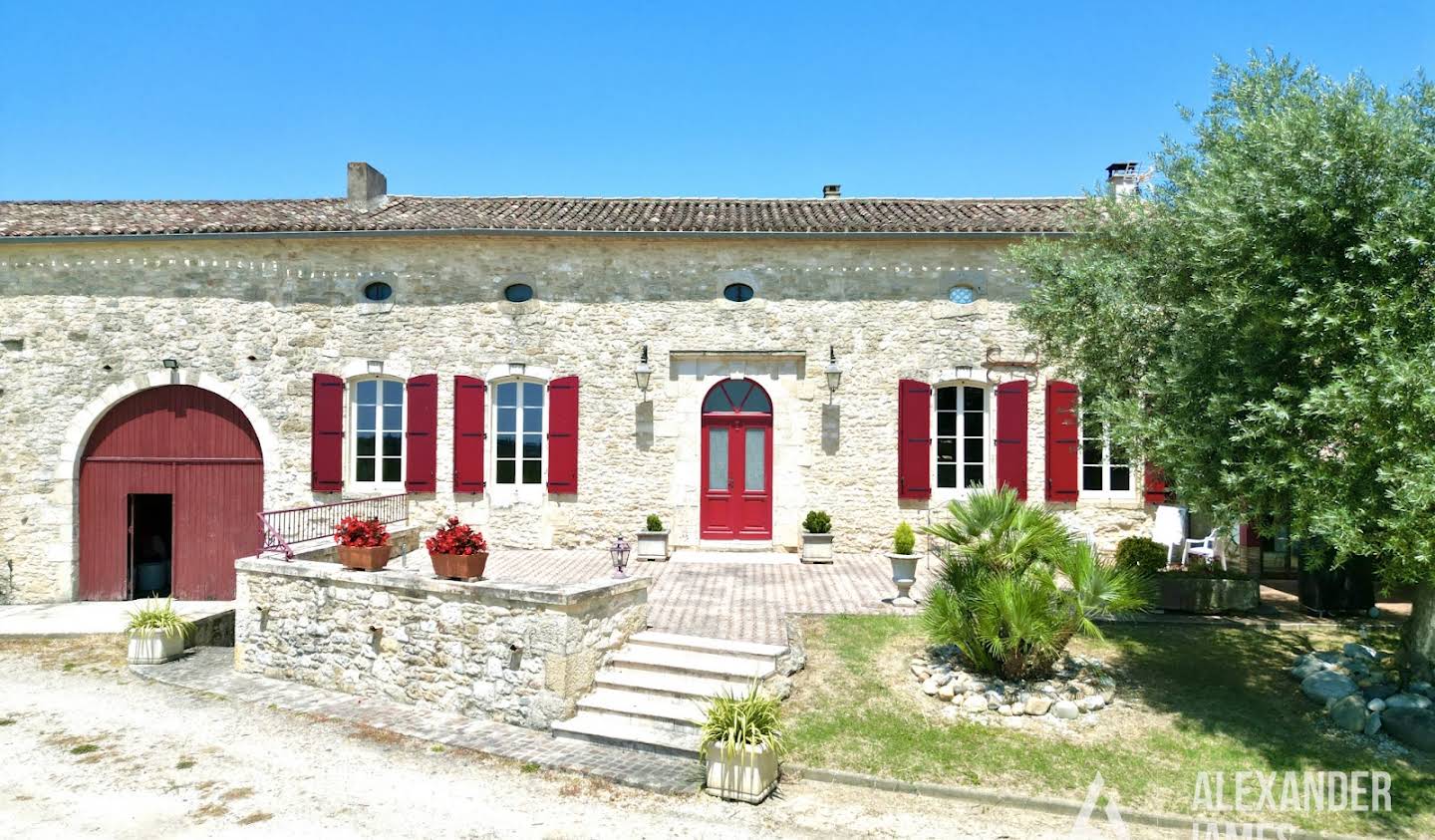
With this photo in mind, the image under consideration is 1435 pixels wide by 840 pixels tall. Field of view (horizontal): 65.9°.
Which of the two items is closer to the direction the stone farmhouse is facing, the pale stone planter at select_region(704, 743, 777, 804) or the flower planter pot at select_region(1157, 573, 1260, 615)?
the pale stone planter

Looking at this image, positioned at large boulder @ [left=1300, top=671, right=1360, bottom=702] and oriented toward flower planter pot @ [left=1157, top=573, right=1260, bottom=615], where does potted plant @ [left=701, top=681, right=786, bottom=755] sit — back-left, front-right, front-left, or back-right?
back-left

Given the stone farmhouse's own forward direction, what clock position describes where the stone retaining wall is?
The stone retaining wall is roughly at 12 o'clock from the stone farmhouse.

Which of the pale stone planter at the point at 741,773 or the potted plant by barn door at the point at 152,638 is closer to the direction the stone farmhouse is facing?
the pale stone planter

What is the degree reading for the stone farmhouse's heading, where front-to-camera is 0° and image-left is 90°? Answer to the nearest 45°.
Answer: approximately 0°

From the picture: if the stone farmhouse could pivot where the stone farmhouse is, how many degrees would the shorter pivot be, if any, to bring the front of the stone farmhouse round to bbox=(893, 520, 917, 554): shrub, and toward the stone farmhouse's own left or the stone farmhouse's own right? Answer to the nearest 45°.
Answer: approximately 45° to the stone farmhouse's own left

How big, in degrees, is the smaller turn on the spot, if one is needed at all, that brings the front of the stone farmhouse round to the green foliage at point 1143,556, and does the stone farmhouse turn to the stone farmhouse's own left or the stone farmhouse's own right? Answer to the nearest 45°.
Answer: approximately 45° to the stone farmhouse's own left

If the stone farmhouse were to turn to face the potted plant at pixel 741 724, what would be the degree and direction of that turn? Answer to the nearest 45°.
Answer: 0° — it already faces it

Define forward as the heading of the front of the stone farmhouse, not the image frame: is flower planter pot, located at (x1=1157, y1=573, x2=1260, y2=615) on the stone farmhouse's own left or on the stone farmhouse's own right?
on the stone farmhouse's own left

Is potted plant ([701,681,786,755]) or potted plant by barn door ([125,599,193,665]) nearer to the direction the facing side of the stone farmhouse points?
the potted plant ([701,681,786,755])

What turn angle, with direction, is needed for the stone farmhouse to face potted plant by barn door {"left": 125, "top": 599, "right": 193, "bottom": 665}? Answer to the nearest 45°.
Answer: approximately 45° to its right
